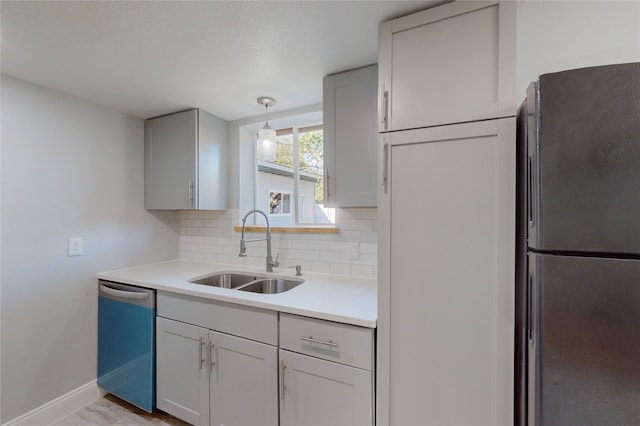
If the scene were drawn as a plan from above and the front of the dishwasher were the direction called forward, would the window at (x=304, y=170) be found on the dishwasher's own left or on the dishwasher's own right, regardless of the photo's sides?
on the dishwasher's own left

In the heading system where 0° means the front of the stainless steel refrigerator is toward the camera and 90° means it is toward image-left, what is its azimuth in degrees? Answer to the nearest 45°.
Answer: approximately 0°

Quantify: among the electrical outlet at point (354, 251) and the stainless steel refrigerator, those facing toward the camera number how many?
2

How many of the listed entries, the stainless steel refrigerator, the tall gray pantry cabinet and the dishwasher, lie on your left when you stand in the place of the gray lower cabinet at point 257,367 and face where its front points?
2

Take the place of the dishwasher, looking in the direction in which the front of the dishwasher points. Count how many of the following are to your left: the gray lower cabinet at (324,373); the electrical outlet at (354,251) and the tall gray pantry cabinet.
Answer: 3

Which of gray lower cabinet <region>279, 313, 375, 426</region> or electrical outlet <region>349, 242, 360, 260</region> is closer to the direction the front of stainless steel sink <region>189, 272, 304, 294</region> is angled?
the gray lower cabinet

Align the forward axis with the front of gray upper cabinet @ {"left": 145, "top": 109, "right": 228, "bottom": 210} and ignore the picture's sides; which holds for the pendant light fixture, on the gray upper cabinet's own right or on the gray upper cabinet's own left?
on the gray upper cabinet's own left

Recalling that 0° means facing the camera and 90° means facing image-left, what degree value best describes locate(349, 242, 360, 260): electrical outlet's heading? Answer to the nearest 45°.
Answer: approximately 0°

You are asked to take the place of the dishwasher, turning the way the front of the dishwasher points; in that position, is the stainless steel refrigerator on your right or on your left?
on your left
